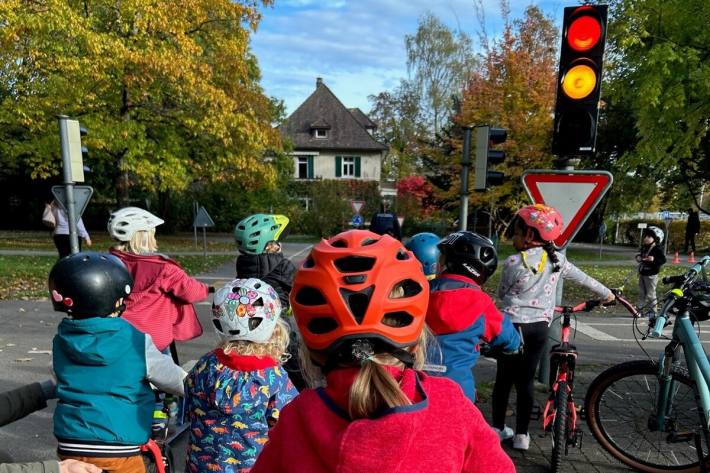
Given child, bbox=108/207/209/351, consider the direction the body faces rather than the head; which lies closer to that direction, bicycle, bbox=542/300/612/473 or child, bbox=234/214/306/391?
the child

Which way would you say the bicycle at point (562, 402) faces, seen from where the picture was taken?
facing away from the viewer

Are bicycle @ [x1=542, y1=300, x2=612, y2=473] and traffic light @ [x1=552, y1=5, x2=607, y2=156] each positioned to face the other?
yes

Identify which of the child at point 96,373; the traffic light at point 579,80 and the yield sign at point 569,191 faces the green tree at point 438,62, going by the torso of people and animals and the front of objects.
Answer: the child

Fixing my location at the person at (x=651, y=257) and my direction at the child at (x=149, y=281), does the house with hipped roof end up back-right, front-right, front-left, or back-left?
back-right

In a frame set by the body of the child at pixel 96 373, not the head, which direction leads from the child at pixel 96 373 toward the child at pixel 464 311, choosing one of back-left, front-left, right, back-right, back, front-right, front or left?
front-right

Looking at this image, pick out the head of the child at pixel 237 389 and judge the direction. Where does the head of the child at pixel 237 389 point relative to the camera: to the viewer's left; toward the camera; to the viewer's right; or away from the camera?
away from the camera

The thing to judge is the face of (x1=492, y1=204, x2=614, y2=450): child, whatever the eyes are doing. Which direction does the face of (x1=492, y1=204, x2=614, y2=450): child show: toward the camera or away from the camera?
away from the camera

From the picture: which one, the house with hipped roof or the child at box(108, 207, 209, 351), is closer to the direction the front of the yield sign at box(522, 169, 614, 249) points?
the child

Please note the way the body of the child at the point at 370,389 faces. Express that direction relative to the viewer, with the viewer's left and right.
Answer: facing away from the viewer
